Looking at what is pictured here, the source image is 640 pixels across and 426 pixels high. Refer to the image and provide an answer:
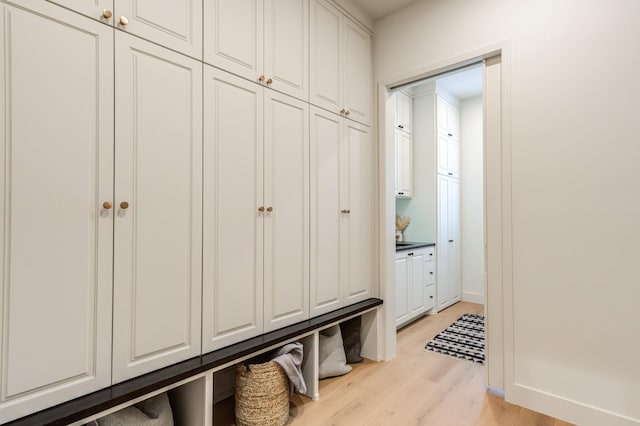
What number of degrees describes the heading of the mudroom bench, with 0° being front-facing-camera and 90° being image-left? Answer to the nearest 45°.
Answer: approximately 315°

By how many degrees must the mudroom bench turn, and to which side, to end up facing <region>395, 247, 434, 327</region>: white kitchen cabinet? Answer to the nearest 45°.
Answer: approximately 90° to its left

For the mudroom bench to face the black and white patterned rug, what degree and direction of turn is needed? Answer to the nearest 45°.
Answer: approximately 45° to its left

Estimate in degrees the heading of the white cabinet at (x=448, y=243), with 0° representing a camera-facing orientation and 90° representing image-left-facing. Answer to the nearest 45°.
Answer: approximately 315°

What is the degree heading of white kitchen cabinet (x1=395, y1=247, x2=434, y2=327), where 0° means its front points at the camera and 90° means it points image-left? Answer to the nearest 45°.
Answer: approximately 315°

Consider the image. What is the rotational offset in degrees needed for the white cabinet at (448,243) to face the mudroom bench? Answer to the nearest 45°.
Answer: approximately 45° to its right

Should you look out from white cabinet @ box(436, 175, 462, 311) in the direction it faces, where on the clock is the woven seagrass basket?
The woven seagrass basket is roughly at 2 o'clock from the white cabinet.

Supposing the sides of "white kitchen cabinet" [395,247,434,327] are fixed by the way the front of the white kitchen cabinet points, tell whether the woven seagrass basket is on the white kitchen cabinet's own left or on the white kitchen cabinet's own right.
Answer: on the white kitchen cabinet's own right
